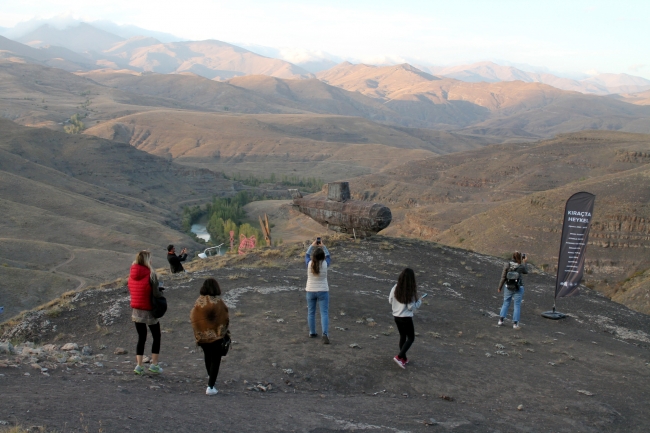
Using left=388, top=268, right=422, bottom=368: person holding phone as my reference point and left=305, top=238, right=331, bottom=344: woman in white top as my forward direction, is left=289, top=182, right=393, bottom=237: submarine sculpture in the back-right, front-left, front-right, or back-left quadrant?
front-right

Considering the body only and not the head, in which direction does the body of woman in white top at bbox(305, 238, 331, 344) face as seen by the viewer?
away from the camera

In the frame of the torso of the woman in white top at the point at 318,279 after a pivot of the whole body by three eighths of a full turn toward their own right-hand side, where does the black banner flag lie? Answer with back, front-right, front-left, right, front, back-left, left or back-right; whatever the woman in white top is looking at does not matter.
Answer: left

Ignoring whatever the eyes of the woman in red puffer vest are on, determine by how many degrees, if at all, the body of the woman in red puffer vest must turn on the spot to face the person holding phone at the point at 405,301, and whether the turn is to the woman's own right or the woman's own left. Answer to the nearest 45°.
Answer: approximately 45° to the woman's own right

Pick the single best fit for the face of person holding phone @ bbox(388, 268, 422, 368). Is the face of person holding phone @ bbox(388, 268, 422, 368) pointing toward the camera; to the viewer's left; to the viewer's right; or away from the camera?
away from the camera

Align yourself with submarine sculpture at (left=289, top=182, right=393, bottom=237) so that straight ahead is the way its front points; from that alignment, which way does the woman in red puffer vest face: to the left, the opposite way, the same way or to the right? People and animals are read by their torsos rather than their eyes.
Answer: to the left

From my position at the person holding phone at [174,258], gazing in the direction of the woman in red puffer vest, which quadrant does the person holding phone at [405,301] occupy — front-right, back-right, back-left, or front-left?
front-left

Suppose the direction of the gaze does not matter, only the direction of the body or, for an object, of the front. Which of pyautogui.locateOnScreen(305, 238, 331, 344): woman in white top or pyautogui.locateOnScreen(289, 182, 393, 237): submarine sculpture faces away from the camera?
the woman in white top

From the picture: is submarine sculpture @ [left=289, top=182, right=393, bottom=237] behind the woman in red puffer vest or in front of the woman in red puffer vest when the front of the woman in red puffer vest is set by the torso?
in front

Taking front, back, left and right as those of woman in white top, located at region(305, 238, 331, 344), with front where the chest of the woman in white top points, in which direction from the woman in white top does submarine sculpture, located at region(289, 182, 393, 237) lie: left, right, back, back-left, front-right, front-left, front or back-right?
front

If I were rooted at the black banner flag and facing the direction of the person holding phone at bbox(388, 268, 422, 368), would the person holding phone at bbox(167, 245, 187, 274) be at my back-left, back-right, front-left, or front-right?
front-right

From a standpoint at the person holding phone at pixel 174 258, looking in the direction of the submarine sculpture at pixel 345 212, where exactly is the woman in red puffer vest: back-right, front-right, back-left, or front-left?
back-right

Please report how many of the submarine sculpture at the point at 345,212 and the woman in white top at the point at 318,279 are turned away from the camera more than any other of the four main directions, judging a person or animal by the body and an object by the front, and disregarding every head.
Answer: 1

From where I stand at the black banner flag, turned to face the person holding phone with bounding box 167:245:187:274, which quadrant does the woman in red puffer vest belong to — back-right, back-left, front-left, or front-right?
front-left
